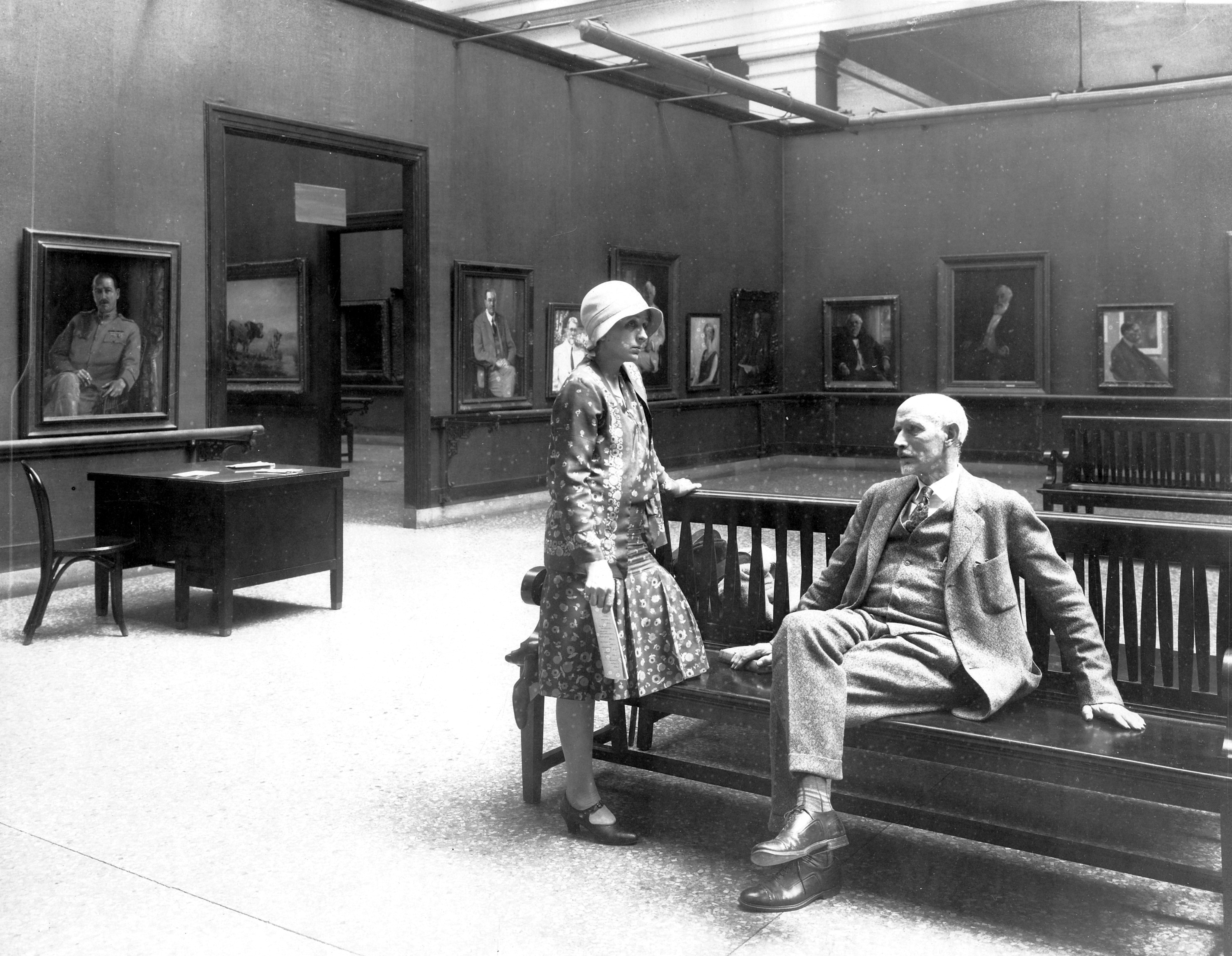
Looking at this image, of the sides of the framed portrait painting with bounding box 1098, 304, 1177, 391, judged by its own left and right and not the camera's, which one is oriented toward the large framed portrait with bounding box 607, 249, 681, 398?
right

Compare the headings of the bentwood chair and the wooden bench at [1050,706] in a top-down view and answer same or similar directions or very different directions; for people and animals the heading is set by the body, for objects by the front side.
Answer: very different directions

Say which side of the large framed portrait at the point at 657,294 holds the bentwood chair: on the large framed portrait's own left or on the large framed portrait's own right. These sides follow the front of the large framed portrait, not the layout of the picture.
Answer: on the large framed portrait's own right

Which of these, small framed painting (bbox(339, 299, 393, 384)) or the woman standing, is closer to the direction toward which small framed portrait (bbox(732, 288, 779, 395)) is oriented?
the woman standing

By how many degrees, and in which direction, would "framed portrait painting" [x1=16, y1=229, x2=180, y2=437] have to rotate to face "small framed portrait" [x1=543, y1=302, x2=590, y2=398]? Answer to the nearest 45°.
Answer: approximately 90° to its left

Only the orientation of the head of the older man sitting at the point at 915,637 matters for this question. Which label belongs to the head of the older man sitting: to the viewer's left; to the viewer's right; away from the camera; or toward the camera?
to the viewer's left
